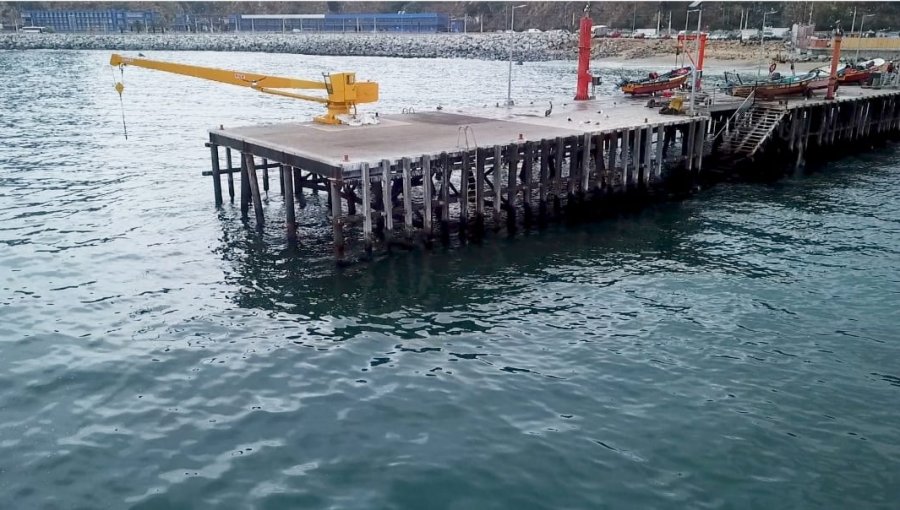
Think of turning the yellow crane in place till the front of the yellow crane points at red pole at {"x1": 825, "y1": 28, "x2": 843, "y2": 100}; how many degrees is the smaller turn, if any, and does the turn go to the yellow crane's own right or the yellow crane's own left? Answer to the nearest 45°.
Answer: approximately 180°

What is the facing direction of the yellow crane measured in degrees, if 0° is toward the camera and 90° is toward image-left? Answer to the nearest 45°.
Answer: approximately 90°

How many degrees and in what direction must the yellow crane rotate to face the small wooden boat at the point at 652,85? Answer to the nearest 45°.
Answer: approximately 135° to its right

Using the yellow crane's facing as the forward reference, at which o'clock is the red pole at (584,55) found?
The red pole is roughly at 5 o'clock from the yellow crane.

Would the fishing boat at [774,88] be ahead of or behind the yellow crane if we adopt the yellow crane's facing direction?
behind

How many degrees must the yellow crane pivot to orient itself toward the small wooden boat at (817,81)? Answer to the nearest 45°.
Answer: approximately 180°
